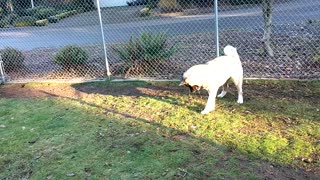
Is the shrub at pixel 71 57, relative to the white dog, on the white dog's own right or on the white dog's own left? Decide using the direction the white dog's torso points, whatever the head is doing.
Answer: on the white dog's own right

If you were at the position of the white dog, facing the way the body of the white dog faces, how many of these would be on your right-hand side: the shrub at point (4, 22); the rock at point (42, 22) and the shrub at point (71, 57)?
3

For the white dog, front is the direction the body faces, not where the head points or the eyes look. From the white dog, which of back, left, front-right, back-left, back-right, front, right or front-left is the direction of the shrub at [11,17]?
right

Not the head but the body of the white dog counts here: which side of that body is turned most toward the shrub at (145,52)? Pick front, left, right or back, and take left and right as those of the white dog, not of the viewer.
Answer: right

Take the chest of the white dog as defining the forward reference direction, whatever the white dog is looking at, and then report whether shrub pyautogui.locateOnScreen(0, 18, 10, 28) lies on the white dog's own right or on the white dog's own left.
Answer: on the white dog's own right

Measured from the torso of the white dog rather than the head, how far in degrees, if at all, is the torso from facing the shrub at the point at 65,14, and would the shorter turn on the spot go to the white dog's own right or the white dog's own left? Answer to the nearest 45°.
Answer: approximately 90° to the white dog's own right

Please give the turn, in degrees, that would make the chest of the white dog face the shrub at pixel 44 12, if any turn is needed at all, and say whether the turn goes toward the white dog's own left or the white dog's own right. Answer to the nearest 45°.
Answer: approximately 90° to the white dog's own right
